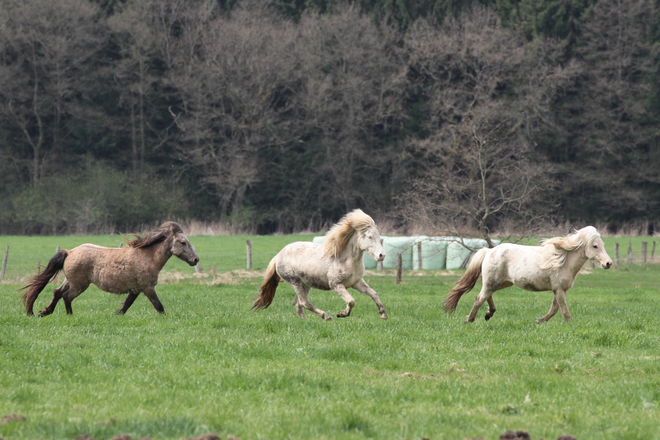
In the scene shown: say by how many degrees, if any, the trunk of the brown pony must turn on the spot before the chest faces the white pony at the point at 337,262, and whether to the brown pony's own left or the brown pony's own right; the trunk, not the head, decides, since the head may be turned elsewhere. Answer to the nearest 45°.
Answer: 0° — it already faces it

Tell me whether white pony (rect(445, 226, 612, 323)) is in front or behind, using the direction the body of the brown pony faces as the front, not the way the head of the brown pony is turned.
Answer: in front

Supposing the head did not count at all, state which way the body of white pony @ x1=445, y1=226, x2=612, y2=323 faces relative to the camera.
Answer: to the viewer's right

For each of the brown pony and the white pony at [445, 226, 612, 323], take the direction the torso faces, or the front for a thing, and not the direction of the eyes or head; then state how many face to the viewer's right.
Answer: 2

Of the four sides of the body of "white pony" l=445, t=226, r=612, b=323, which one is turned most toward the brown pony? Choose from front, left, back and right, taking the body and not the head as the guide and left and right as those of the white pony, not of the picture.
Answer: back

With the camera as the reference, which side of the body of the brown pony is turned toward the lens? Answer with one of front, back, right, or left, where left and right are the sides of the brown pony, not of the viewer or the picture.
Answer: right

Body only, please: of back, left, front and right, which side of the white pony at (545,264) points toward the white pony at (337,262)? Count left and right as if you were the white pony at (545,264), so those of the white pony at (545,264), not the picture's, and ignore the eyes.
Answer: back
